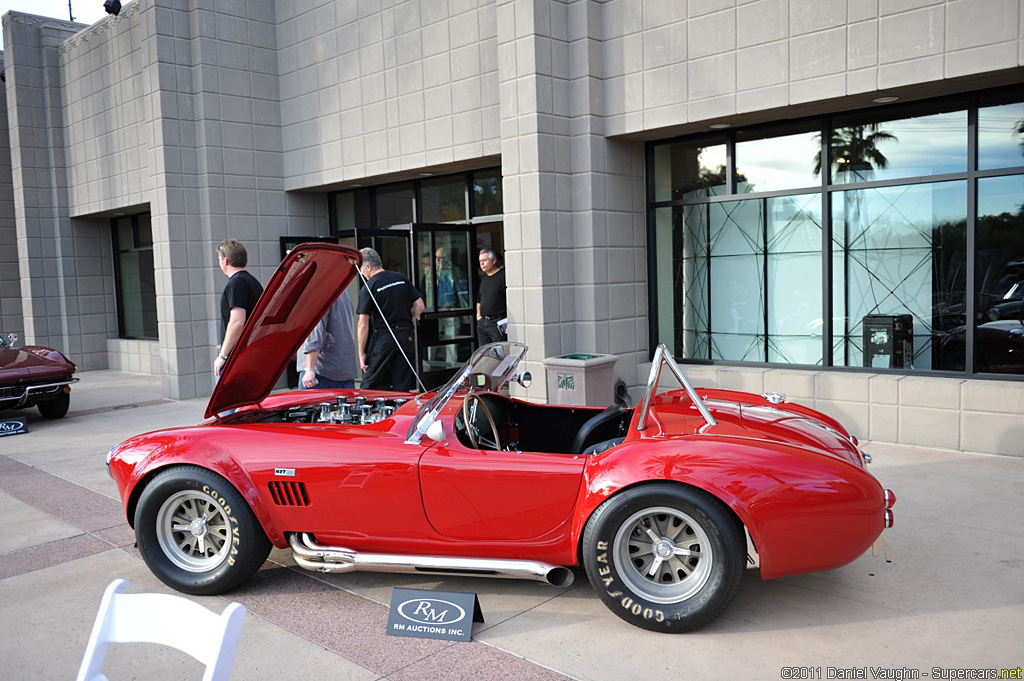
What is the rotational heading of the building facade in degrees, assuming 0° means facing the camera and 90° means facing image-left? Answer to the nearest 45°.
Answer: approximately 45°

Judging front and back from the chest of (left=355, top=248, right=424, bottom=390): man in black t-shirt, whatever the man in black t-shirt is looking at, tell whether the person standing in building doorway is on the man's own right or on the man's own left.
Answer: on the man's own right

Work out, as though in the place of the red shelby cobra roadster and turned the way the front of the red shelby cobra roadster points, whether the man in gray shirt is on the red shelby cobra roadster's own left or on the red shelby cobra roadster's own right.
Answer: on the red shelby cobra roadster's own right

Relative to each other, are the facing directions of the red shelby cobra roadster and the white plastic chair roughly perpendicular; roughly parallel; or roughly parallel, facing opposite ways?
roughly perpendicular

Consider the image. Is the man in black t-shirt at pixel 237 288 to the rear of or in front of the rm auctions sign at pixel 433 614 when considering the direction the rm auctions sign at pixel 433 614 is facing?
to the rear

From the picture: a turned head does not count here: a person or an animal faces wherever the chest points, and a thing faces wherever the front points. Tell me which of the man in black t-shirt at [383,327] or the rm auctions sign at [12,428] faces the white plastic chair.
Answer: the rm auctions sign

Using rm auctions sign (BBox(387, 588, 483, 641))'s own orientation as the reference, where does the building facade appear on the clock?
The building facade is roughly at 7 o'clock from the rm auctions sign.

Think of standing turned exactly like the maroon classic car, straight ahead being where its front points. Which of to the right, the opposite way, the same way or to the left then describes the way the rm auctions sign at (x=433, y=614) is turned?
to the right

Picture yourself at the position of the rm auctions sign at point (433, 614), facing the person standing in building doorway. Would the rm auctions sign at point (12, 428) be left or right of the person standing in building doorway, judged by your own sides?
left

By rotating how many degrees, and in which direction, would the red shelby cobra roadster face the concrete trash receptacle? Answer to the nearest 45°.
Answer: approximately 90° to its right

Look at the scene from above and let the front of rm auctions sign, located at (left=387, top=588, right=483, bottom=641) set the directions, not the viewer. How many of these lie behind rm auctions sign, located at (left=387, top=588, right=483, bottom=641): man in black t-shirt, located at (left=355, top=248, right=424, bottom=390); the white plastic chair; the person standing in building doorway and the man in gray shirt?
3

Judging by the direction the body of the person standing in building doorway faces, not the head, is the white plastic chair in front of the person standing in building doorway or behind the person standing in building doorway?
in front

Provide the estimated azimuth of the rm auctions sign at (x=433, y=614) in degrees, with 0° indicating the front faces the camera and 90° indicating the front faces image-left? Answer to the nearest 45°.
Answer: approximately 0°
